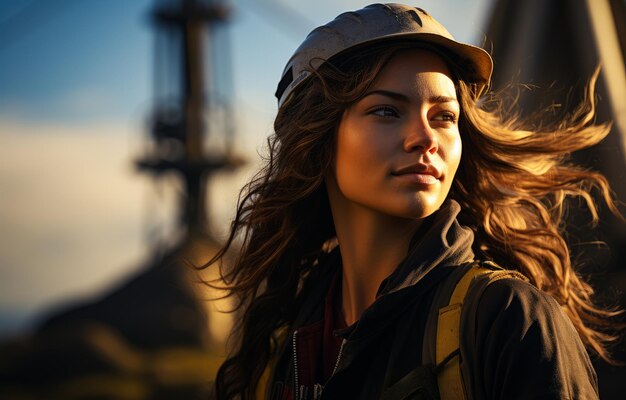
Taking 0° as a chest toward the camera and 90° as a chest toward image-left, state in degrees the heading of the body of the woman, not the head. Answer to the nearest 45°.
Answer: approximately 45°
